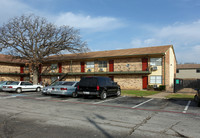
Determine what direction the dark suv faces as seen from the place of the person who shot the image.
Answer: facing away from the viewer and to the right of the viewer

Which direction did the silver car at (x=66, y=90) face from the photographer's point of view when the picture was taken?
facing away from the viewer and to the right of the viewer

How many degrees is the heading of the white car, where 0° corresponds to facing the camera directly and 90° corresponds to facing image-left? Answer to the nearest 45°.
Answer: approximately 225°

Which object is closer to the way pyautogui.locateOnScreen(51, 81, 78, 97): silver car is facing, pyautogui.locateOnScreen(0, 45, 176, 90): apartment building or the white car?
the apartment building

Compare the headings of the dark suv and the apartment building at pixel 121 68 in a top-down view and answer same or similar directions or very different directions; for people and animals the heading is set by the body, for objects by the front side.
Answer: very different directions

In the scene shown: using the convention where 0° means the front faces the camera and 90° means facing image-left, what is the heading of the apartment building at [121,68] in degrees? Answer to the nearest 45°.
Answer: approximately 45°

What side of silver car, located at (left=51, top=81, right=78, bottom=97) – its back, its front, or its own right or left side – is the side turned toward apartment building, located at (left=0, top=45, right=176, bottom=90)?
front

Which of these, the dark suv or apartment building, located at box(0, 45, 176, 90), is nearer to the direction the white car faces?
the apartment building

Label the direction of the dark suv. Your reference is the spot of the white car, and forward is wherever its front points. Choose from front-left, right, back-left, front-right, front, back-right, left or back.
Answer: right

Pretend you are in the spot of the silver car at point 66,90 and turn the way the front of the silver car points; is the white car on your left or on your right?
on your left

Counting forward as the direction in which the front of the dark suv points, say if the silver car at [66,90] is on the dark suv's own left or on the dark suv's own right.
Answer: on the dark suv's own left

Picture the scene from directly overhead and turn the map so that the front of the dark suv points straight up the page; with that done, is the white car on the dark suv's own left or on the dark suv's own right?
on the dark suv's own left

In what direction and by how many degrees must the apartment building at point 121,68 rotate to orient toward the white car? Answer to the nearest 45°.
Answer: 0° — it already faces it
